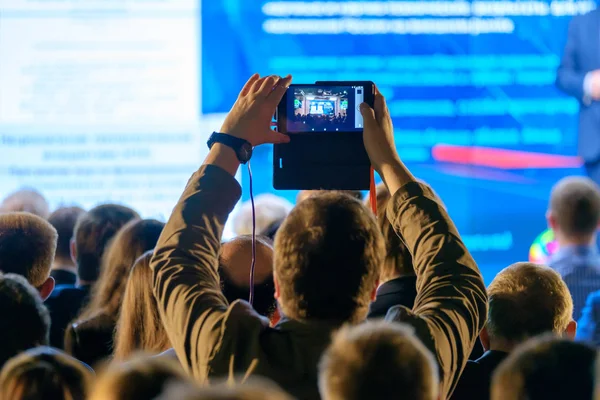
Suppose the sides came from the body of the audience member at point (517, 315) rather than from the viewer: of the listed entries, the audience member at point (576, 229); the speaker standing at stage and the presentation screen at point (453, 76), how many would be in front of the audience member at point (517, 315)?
3

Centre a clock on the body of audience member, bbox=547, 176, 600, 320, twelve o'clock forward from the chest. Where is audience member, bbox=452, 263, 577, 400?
audience member, bbox=452, 263, 577, 400 is roughly at 6 o'clock from audience member, bbox=547, 176, 600, 320.

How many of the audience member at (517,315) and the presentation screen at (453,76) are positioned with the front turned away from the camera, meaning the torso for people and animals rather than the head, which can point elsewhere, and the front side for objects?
1

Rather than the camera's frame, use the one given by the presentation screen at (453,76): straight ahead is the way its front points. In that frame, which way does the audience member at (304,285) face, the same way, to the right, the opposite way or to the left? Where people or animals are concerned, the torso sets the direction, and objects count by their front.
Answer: the opposite way

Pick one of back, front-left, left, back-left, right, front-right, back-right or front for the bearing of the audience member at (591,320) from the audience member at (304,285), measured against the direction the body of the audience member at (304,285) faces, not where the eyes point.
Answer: front-right

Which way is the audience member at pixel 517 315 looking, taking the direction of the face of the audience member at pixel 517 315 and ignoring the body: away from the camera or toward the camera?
away from the camera

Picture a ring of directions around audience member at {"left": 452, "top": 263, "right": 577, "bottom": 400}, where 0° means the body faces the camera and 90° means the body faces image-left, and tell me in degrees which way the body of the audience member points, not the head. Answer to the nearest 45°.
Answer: approximately 180°

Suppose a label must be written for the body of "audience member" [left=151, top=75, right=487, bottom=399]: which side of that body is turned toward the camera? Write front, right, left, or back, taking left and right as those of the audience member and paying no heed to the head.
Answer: back

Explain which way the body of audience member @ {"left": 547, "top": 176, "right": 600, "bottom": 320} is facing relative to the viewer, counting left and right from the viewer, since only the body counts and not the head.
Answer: facing away from the viewer

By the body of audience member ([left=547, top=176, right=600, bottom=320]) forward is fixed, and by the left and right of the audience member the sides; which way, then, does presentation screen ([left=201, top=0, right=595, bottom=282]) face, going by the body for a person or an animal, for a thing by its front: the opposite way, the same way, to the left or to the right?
the opposite way

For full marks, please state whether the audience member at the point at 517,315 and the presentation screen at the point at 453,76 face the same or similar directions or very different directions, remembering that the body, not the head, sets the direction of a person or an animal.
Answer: very different directions

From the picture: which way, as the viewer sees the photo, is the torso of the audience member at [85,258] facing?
away from the camera

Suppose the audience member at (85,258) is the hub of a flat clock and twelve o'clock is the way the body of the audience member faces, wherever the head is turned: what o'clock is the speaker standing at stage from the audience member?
The speaker standing at stage is roughly at 2 o'clock from the audience member.
